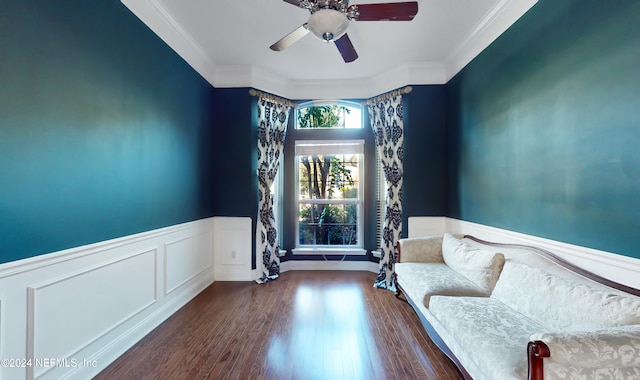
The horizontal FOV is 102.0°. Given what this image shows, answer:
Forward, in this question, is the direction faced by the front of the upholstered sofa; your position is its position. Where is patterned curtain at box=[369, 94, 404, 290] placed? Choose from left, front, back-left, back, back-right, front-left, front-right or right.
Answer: right

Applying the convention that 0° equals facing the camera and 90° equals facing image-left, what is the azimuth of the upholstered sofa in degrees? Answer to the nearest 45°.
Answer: approximately 45°

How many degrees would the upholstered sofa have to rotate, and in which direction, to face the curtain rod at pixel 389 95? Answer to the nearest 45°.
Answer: approximately 90° to its right

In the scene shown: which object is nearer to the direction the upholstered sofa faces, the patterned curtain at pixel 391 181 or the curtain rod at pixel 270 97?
the curtain rod

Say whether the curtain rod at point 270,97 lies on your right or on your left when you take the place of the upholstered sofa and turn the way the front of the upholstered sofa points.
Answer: on your right

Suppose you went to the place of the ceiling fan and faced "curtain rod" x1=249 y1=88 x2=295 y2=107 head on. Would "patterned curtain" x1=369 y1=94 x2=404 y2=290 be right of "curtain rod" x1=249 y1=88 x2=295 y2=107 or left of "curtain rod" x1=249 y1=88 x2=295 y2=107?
right

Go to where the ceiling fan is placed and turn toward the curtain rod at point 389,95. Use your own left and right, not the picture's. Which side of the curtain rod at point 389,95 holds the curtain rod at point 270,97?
left

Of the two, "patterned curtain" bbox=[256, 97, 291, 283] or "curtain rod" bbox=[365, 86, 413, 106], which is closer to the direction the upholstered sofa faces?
the patterned curtain

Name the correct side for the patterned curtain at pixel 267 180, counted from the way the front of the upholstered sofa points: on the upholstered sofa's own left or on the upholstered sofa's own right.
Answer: on the upholstered sofa's own right

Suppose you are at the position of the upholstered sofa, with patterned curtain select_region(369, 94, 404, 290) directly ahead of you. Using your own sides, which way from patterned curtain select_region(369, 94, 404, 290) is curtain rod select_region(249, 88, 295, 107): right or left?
left
